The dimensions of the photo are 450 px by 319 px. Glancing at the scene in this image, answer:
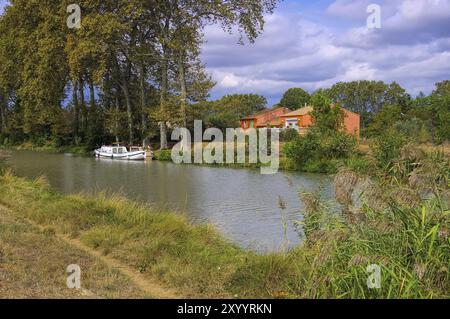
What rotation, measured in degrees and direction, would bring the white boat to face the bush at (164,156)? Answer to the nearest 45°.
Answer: approximately 135° to its left

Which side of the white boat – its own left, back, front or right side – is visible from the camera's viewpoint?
left

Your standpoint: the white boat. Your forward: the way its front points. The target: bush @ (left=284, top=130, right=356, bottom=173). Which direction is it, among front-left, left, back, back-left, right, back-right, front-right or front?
back-left

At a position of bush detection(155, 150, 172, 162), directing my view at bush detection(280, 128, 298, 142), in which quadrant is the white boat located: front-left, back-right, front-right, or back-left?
back-left

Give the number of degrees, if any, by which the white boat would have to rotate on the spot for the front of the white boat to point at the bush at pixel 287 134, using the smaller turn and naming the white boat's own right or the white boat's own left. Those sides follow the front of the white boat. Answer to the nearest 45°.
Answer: approximately 180°
